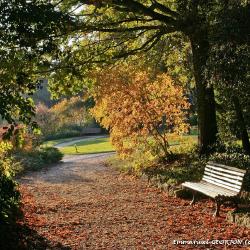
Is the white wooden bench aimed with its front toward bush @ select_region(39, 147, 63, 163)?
no

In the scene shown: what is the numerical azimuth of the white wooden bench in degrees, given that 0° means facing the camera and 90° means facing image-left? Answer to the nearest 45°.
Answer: approximately 45°

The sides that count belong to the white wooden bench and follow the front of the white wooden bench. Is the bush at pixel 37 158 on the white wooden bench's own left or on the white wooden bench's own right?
on the white wooden bench's own right

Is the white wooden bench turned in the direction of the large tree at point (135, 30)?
no

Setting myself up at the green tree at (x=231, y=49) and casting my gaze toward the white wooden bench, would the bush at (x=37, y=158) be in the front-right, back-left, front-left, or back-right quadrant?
front-right
